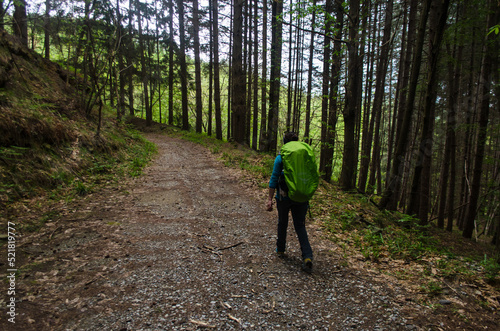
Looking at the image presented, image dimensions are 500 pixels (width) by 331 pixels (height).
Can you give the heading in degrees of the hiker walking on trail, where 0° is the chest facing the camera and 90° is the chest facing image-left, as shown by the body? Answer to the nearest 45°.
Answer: approximately 135°

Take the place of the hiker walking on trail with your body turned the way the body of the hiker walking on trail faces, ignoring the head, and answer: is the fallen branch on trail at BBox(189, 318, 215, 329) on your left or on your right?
on your left

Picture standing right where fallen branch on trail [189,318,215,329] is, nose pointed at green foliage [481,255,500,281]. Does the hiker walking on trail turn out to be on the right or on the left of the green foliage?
left

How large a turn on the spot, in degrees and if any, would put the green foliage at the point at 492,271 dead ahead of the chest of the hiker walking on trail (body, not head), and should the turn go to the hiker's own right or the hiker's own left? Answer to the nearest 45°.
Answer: approximately 135° to the hiker's own right
